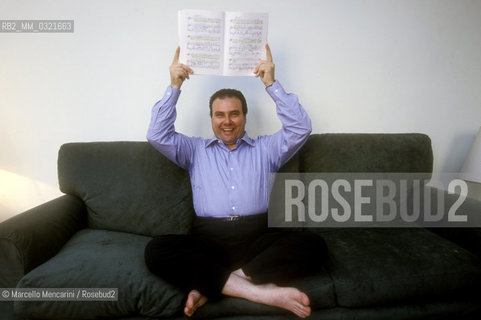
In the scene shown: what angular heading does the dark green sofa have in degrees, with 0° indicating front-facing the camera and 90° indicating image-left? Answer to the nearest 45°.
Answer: approximately 0°

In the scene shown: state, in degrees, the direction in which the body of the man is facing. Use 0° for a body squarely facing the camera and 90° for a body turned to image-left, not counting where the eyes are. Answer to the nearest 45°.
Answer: approximately 0°
